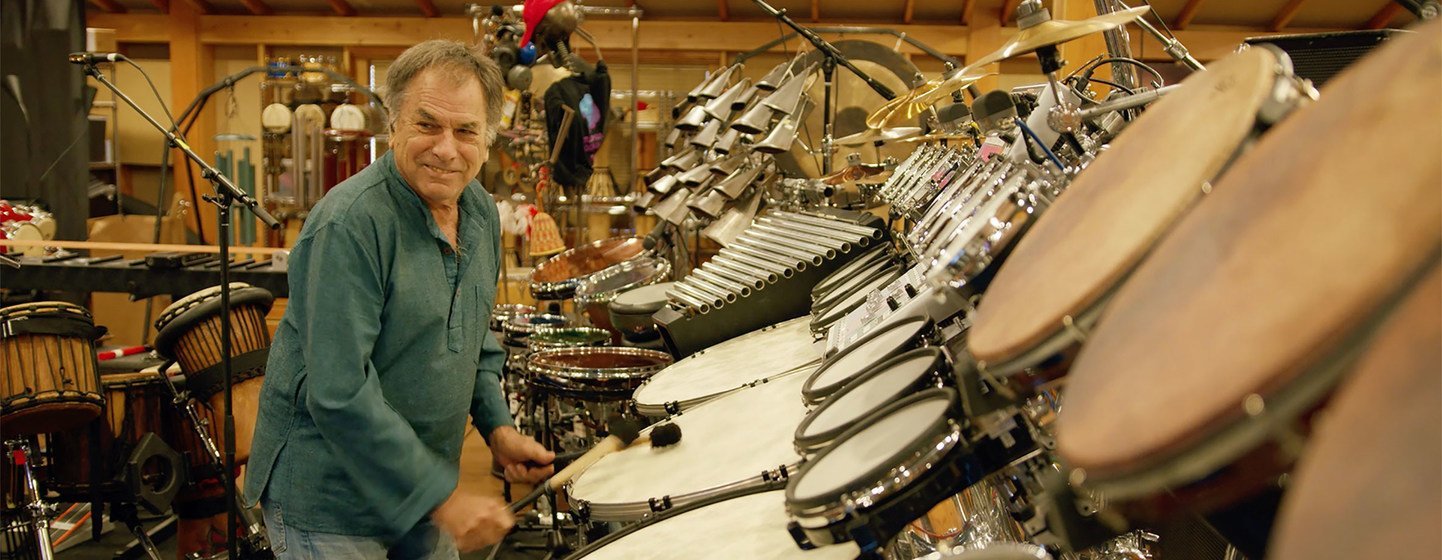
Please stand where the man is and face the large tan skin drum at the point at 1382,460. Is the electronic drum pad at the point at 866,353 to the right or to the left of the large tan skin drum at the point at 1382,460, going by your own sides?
left

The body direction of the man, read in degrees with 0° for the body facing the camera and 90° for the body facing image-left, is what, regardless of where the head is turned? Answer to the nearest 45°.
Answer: approximately 315°

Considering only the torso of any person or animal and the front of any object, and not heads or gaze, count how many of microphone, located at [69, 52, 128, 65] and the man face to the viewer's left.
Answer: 1

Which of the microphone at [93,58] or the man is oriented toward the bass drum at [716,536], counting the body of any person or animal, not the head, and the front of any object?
the man

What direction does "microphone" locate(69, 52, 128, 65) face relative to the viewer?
to the viewer's left

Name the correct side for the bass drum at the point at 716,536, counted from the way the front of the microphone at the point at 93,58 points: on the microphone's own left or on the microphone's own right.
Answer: on the microphone's own left

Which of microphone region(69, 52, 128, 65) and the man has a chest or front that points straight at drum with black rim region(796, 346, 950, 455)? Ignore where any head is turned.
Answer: the man

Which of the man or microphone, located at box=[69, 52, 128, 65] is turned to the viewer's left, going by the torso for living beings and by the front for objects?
the microphone

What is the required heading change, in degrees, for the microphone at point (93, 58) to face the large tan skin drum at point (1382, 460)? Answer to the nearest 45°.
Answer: approximately 90° to its left

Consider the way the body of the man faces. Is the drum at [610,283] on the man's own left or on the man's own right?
on the man's own left

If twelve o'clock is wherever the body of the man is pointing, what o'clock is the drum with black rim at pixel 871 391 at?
The drum with black rim is roughly at 12 o'clock from the man.

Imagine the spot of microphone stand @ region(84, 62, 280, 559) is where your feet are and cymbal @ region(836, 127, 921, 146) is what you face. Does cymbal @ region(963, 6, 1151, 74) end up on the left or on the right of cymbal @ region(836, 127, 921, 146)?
right

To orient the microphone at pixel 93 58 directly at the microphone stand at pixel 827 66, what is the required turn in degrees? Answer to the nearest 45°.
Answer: approximately 180°

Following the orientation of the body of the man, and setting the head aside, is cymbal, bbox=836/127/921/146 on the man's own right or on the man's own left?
on the man's own left

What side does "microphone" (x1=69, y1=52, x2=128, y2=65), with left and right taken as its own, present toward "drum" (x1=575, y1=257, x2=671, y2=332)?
back
